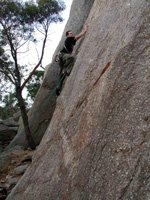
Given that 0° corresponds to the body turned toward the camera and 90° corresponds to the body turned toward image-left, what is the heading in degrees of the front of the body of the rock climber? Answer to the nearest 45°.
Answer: approximately 270°
